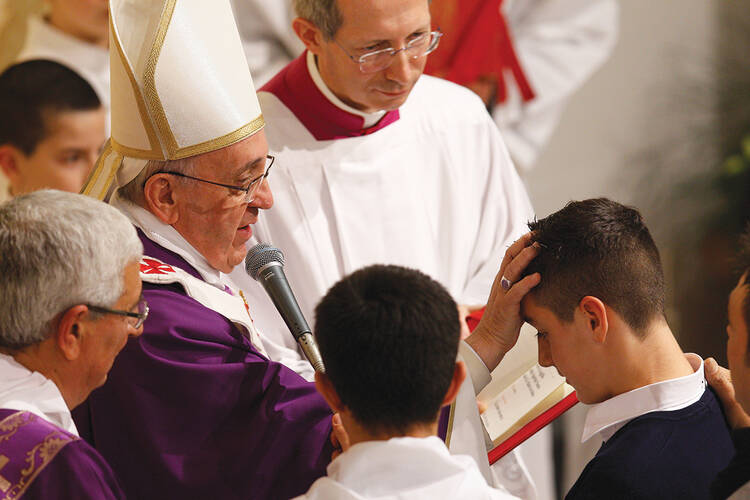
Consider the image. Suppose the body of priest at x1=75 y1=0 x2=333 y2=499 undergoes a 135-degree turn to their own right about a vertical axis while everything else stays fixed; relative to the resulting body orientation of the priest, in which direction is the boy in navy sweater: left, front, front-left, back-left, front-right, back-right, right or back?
left

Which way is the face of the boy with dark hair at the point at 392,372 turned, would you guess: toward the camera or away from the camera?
away from the camera

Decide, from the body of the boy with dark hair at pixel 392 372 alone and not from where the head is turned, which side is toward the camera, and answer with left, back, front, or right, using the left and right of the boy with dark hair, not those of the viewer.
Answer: back

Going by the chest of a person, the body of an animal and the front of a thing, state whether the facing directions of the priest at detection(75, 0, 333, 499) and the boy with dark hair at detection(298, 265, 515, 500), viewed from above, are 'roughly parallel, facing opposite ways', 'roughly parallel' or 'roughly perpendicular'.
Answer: roughly perpendicular

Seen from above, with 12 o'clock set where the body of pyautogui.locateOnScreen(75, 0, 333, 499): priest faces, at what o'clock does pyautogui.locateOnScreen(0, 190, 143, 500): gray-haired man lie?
The gray-haired man is roughly at 4 o'clock from the priest.

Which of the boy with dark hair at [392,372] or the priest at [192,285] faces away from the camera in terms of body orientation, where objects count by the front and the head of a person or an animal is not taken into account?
the boy with dark hair

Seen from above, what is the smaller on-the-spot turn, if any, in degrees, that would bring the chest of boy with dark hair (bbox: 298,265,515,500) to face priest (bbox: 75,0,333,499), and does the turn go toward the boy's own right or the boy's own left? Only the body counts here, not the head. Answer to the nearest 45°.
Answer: approximately 45° to the boy's own left

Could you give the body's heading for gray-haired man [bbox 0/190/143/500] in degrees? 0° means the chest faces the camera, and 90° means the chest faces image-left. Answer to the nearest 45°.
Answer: approximately 225°

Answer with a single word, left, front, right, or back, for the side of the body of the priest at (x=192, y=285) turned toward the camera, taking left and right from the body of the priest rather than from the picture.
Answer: right

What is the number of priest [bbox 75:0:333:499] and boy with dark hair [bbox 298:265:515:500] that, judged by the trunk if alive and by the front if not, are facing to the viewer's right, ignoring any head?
1

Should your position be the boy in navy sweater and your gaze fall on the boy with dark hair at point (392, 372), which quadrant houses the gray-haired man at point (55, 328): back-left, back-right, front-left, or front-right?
front-right

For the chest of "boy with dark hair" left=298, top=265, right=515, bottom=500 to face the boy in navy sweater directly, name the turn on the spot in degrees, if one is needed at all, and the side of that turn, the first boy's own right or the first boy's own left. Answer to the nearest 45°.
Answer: approximately 45° to the first boy's own right

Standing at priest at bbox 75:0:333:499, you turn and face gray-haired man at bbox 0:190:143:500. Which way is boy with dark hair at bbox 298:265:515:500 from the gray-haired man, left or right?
left
